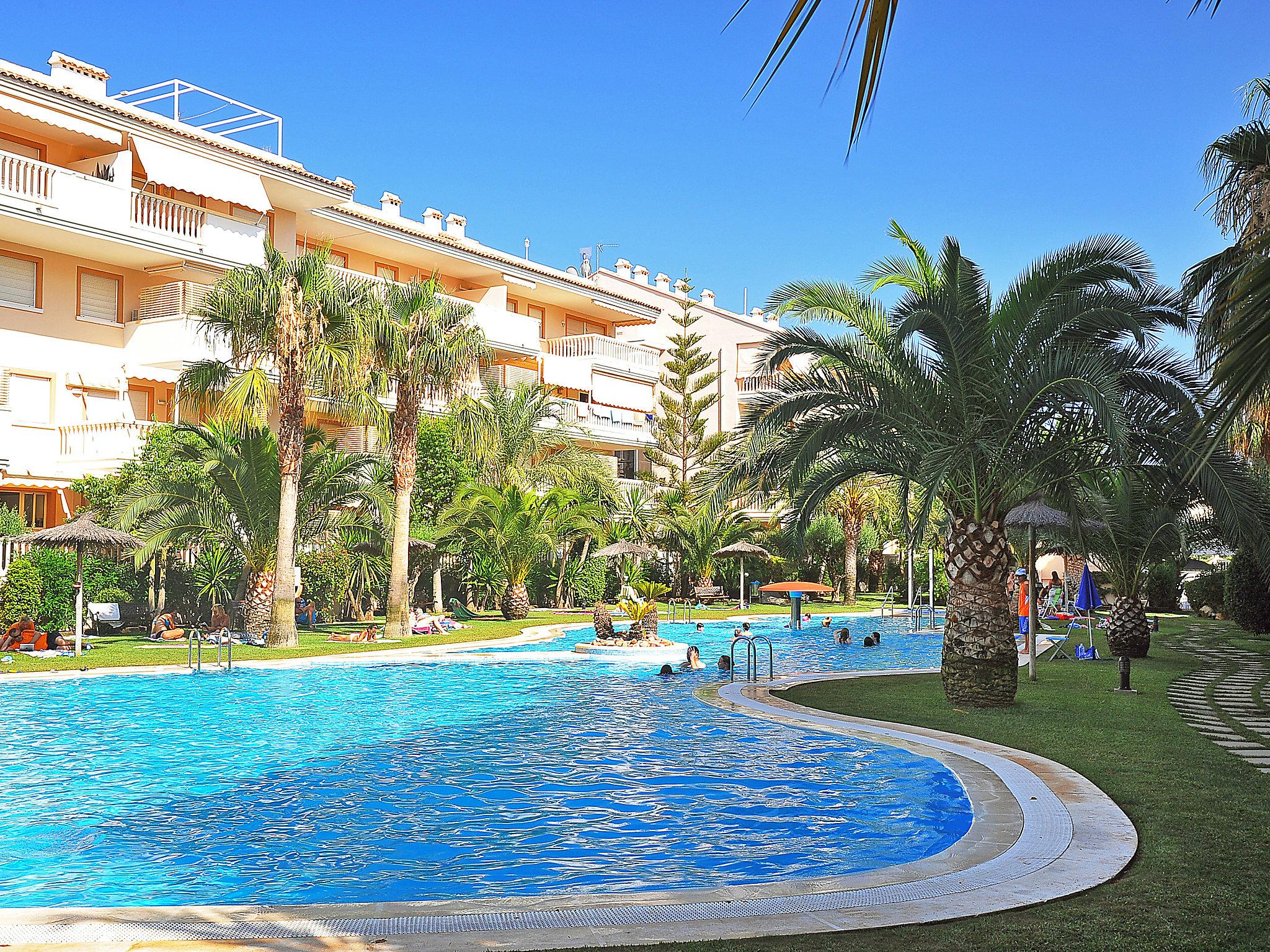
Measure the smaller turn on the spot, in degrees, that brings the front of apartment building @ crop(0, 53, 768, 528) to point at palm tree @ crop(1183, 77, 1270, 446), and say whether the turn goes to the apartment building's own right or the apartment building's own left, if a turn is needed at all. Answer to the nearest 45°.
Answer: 0° — it already faces it

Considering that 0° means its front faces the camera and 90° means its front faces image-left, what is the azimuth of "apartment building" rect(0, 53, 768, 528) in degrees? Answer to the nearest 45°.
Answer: approximately 315°

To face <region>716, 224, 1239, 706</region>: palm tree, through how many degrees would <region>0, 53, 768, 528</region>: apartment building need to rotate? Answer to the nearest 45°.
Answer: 0° — it already faces it

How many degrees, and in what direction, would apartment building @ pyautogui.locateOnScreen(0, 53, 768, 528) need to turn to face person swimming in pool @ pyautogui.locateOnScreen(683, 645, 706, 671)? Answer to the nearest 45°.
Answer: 0° — it already faces them

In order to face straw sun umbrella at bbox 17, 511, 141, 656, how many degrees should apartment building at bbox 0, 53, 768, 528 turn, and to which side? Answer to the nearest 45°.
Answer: approximately 45° to its right

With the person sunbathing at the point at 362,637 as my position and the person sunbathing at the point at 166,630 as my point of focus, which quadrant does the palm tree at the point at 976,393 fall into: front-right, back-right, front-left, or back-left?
back-left

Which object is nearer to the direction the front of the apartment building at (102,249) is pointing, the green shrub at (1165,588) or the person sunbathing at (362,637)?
the person sunbathing

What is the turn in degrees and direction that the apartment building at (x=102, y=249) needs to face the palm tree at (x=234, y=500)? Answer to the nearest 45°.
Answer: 0° — it already faces it

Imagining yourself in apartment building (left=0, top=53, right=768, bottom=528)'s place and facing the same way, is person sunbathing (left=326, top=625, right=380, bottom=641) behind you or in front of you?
in front

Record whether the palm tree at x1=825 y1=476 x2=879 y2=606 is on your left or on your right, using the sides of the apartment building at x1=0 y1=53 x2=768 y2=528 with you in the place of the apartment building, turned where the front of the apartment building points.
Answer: on your left
